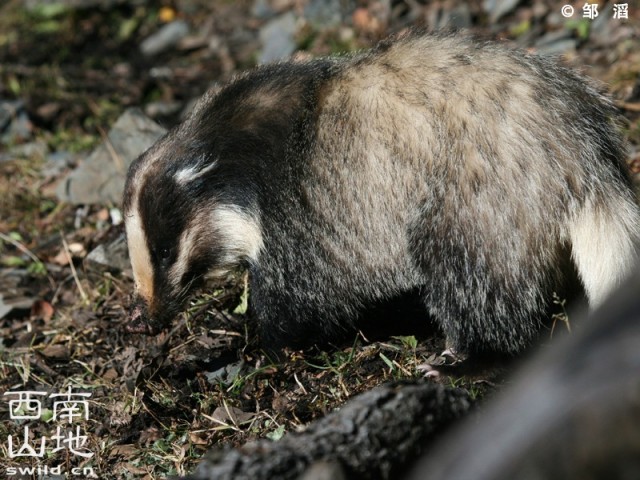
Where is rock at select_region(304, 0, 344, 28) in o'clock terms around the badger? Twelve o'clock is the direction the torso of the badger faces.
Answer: The rock is roughly at 3 o'clock from the badger.

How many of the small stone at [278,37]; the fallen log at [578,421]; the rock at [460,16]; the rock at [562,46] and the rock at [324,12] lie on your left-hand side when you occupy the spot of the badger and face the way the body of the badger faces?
1

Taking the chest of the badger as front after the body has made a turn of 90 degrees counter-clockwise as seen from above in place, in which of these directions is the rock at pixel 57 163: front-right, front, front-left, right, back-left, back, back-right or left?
back-right

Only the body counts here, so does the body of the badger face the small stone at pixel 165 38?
no

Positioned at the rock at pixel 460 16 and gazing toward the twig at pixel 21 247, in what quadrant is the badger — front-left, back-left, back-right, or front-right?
front-left

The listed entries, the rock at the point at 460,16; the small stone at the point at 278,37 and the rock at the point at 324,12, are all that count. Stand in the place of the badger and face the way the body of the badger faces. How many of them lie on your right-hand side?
3

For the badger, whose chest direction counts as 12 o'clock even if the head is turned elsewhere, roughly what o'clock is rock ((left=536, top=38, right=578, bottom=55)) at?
The rock is roughly at 4 o'clock from the badger.

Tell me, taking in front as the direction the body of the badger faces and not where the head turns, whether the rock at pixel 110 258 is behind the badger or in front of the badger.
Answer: in front

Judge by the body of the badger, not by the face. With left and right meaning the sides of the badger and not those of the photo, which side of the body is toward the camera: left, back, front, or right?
left

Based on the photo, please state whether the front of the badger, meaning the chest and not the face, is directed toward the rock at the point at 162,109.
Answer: no

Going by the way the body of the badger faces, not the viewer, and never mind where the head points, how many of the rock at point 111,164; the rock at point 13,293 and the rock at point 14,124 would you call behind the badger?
0

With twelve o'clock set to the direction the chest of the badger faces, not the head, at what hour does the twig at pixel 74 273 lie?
The twig is roughly at 1 o'clock from the badger.

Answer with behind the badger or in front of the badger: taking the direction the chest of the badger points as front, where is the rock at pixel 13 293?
in front

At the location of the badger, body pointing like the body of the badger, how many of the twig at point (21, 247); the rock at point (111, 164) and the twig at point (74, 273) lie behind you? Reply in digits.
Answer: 0

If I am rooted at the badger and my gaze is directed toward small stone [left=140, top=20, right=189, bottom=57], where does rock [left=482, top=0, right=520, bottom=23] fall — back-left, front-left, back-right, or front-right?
front-right

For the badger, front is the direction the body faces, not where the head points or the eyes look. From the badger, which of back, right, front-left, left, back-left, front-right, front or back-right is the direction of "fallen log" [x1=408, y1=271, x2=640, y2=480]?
left

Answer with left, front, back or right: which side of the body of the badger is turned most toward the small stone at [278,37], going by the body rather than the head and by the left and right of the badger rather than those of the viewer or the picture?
right

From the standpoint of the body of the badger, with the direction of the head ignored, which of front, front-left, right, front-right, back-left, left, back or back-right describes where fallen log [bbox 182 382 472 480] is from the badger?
left
